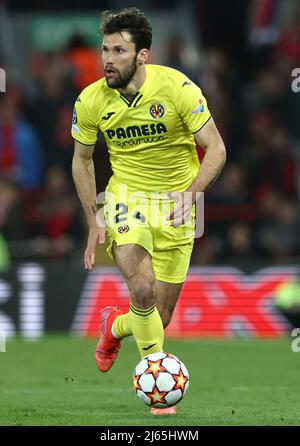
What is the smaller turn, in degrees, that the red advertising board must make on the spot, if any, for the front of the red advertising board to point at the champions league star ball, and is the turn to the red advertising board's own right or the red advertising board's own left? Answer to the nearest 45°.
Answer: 0° — it already faces it

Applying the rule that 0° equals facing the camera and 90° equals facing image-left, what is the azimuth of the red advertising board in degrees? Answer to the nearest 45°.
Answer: approximately 0°
